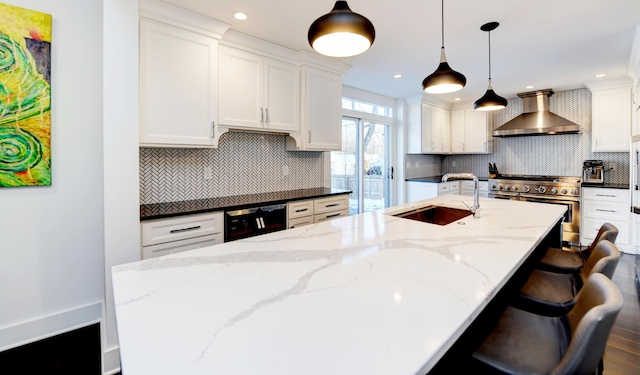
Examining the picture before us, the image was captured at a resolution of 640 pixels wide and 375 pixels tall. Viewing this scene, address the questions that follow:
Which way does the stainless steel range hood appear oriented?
toward the camera

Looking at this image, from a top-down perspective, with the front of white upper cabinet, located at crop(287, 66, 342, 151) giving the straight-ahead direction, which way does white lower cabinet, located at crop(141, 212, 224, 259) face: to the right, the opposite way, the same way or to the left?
the same way

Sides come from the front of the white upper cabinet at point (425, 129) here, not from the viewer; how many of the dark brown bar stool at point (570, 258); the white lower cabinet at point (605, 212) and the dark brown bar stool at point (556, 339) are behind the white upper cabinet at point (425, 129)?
0

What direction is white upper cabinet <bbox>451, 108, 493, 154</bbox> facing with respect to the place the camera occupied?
facing the viewer

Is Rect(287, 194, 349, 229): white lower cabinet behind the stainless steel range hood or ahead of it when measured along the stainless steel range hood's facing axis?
ahead

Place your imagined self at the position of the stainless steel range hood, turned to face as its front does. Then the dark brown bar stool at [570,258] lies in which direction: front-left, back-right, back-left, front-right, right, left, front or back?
front

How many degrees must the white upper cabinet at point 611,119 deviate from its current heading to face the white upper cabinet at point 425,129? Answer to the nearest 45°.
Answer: approximately 90° to its right

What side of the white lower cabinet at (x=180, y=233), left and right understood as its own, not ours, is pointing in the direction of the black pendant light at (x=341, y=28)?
front

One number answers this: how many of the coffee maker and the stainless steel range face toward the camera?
2

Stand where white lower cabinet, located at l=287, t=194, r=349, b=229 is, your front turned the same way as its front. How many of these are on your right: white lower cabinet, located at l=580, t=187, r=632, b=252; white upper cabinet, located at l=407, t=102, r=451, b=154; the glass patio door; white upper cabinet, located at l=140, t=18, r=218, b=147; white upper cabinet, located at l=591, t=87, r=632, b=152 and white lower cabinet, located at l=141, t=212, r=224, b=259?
2

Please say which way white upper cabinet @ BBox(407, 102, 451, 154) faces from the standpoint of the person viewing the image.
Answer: facing the viewer and to the right of the viewer

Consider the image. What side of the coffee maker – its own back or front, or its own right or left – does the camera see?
front

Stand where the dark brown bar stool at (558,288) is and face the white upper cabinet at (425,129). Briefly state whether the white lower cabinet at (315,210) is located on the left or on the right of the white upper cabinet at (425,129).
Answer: left

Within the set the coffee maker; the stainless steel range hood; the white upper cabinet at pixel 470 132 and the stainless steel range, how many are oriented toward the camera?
4

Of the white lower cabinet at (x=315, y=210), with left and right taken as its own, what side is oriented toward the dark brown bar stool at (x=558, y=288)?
front

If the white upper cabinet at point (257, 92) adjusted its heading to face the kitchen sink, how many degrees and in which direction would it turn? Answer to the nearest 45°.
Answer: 0° — it already faces it
